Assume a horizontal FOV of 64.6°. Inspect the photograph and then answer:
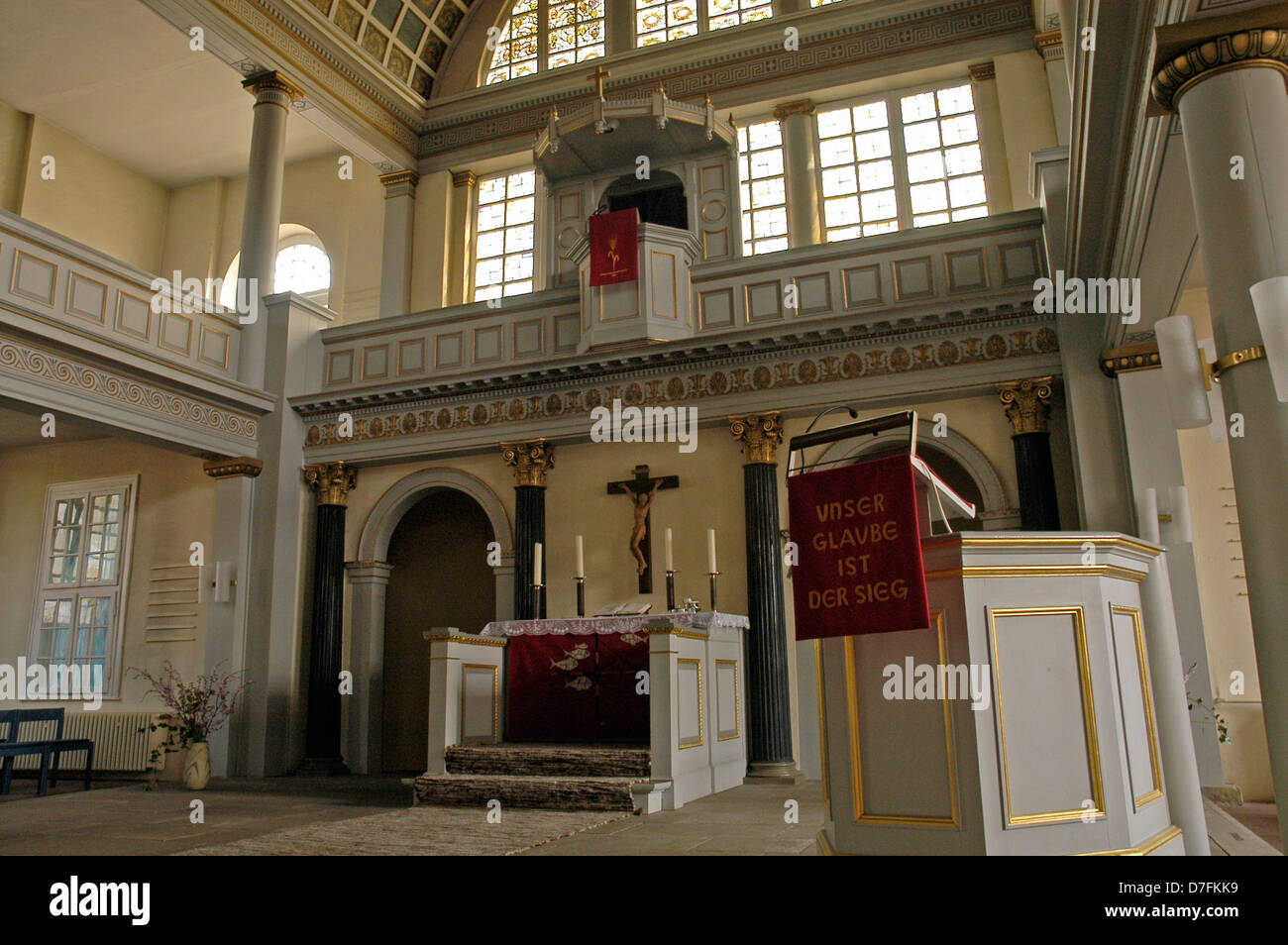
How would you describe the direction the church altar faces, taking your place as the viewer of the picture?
facing the viewer and to the left of the viewer

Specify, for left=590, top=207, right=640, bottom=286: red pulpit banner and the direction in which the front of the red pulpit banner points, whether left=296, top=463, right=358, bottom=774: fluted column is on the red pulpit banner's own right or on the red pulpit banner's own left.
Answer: on the red pulpit banner's own right

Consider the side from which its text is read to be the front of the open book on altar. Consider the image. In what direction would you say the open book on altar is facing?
toward the camera

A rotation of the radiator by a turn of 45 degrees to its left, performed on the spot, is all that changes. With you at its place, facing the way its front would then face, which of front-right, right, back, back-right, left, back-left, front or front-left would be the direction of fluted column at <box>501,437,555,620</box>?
front

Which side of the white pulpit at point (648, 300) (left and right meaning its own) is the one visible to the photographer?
front

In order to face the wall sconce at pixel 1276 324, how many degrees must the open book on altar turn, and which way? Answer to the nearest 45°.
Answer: approximately 45° to its left

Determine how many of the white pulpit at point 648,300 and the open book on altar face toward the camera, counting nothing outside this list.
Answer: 2

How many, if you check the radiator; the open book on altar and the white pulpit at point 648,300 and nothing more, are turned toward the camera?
3

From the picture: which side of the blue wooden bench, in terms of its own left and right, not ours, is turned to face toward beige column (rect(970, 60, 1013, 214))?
front

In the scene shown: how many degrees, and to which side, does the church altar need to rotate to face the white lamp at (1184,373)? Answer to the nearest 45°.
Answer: approximately 90° to its left

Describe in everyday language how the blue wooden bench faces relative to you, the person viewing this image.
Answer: facing the viewer and to the right of the viewer

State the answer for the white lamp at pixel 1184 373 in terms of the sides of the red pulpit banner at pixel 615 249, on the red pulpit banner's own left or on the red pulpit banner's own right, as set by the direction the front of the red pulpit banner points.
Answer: on the red pulpit banner's own left

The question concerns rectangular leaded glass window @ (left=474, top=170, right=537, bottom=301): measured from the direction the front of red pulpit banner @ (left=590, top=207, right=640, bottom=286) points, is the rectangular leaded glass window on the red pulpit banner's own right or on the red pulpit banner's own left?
on the red pulpit banner's own right

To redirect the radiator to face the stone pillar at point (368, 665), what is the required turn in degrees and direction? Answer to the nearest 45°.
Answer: approximately 45° to its left
